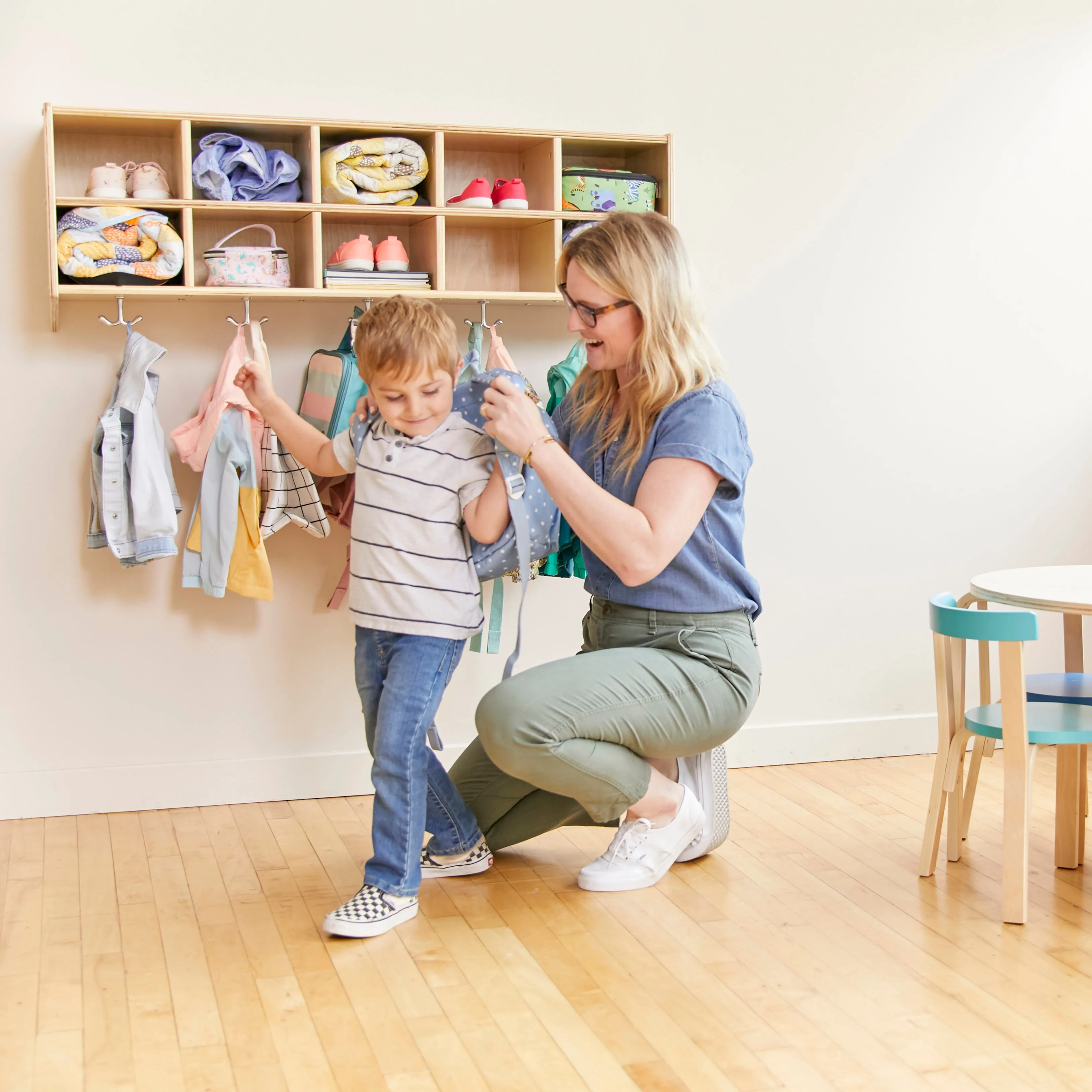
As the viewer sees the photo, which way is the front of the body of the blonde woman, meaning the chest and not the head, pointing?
to the viewer's left

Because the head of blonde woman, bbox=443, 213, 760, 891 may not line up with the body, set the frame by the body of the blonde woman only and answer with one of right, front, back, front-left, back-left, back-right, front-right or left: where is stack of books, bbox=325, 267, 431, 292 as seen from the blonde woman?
front-right

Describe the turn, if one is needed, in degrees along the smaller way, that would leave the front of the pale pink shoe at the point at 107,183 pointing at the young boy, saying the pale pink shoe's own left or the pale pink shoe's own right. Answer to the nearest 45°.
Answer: approximately 45° to the pale pink shoe's own left

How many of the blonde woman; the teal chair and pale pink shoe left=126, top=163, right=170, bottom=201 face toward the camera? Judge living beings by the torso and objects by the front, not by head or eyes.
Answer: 1

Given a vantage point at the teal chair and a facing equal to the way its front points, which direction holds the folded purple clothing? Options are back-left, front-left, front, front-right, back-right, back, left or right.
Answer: back-left

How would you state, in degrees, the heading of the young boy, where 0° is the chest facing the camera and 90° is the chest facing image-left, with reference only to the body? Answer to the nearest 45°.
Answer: approximately 45°

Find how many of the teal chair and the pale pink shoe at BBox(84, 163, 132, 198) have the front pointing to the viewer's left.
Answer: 0

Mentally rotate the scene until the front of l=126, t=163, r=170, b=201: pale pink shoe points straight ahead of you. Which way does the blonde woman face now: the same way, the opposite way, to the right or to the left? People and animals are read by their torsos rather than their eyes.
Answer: to the right

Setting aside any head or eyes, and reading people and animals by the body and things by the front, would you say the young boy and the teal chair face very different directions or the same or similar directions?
very different directions

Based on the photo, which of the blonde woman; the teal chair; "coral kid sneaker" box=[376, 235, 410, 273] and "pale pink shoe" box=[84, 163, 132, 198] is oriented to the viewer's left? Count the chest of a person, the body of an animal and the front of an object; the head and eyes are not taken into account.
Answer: the blonde woman
